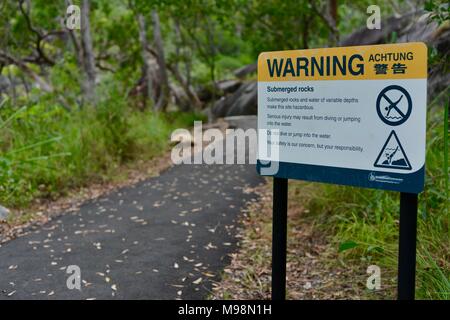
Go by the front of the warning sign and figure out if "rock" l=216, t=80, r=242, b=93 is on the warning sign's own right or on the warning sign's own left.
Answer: on the warning sign's own right

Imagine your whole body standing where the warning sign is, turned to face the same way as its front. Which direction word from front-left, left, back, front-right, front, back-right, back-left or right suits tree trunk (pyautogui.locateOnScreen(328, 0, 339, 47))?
back-right

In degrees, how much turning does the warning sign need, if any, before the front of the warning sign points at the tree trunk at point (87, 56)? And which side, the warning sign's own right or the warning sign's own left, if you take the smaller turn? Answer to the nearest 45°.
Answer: approximately 90° to the warning sign's own right

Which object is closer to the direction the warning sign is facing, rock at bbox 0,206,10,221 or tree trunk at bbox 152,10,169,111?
the rock

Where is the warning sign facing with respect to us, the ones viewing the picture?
facing the viewer and to the left of the viewer

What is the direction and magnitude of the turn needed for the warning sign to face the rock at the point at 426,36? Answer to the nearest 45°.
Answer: approximately 135° to its right

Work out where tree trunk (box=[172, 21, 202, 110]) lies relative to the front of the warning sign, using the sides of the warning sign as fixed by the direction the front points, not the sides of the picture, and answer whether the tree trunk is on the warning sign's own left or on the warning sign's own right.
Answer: on the warning sign's own right

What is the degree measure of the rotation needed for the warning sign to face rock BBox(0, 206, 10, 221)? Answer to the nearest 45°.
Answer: approximately 90° to its right

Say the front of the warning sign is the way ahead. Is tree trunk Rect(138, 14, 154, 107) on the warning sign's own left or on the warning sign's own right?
on the warning sign's own right
